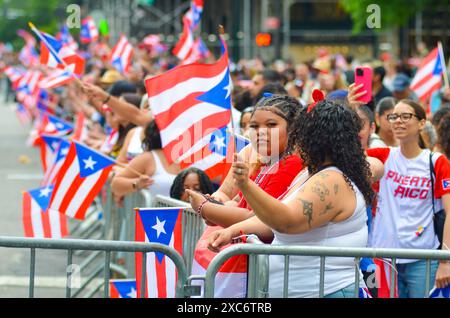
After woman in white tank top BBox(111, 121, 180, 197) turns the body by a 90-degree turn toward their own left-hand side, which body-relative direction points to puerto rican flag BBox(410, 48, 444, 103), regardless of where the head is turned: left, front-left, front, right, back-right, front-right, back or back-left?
back

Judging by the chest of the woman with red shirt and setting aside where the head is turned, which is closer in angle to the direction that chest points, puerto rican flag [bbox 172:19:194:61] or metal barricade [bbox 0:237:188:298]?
the metal barricade

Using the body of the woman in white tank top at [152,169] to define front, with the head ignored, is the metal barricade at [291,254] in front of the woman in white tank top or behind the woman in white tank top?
behind

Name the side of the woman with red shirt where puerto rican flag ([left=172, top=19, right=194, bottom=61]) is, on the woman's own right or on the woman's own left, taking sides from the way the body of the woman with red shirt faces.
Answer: on the woman's own right

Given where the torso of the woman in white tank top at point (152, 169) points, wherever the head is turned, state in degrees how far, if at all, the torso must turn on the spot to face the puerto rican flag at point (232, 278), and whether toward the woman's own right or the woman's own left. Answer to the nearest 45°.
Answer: approximately 135° to the woman's own left

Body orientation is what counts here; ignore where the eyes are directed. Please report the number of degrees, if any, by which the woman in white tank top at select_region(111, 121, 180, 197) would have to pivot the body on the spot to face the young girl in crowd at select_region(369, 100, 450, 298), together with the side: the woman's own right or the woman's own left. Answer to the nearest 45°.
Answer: approximately 180°

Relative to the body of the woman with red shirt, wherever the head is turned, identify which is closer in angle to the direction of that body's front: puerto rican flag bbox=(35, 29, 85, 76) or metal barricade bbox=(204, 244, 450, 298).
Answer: the metal barricade

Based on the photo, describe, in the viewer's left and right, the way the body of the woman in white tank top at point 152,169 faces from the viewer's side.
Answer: facing away from the viewer and to the left of the viewer

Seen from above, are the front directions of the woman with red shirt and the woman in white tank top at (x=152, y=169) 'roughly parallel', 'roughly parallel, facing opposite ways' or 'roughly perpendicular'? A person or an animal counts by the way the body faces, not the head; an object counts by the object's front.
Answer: roughly perpendicular

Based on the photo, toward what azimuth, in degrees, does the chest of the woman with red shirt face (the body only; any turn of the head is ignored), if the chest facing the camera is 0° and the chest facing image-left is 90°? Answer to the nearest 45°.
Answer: approximately 45°
